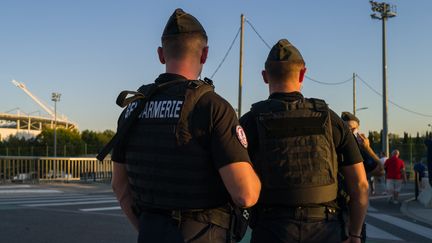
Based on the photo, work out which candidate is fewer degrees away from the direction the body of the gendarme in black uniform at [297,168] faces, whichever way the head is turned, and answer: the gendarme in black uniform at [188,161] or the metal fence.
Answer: the metal fence

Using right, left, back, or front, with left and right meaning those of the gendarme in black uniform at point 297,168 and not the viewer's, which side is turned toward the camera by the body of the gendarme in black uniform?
back

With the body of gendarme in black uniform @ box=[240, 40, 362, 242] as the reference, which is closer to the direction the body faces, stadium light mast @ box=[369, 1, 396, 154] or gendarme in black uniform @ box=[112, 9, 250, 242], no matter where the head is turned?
the stadium light mast

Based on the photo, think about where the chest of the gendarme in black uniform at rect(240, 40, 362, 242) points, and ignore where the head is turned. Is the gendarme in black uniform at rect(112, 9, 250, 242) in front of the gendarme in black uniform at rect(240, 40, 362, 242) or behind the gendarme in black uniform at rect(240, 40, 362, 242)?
behind

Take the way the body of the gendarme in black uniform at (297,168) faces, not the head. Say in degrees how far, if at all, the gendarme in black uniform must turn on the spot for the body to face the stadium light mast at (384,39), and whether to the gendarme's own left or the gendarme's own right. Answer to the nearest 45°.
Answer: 0° — they already face it

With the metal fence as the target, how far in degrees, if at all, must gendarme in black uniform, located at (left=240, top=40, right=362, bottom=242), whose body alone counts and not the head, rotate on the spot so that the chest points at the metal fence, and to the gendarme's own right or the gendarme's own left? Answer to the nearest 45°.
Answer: approximately 45° to the gendarme's own left
